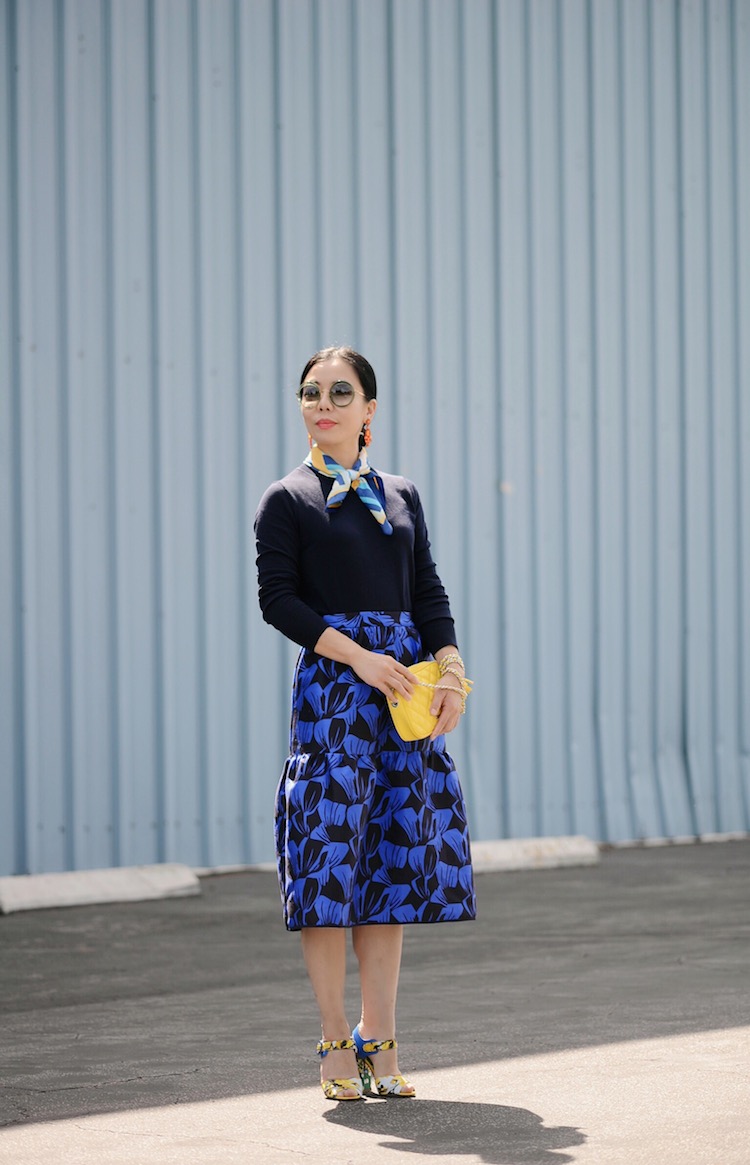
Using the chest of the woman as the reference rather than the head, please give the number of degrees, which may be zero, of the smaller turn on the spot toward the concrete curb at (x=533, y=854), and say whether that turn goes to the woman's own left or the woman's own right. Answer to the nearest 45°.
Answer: approximately 135° to the woman's own left

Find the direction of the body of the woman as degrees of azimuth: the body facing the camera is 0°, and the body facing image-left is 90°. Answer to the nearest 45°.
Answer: approximately 315°

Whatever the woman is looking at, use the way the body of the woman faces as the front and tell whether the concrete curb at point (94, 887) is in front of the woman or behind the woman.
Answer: behind
